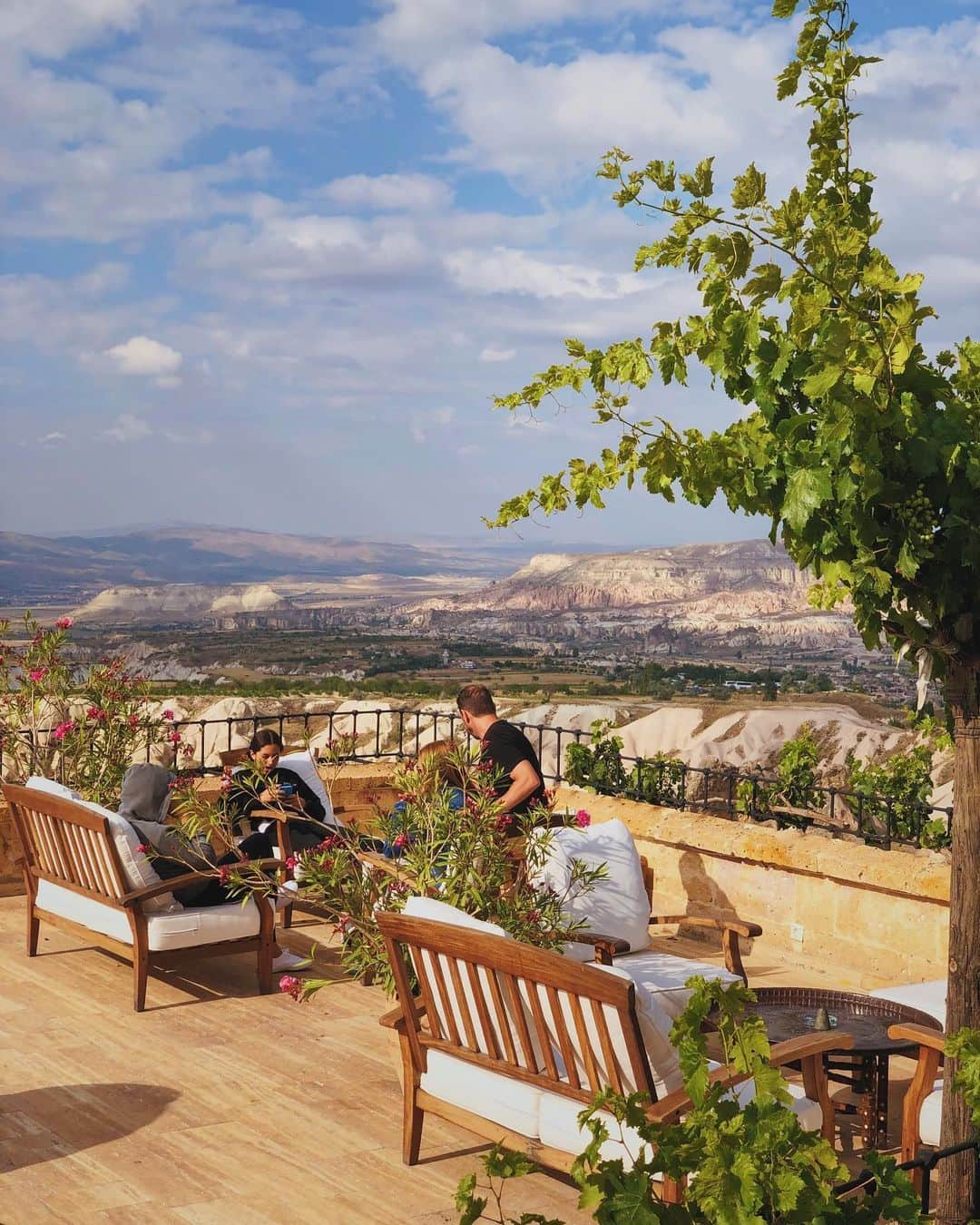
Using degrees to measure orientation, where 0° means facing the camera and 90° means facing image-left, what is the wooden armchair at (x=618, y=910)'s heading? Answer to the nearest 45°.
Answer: approximately 315°

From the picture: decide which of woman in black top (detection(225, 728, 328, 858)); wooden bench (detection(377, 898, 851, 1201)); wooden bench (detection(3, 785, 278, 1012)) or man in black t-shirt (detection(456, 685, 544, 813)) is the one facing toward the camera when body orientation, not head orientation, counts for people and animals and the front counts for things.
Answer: the woman in black top

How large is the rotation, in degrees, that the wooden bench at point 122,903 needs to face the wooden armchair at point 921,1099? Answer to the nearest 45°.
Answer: approximately 90° to its right

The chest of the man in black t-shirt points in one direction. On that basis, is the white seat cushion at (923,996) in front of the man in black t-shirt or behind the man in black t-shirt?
behind

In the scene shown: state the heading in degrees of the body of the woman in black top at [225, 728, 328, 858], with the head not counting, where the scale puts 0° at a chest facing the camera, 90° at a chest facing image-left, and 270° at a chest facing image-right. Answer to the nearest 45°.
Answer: approximately 0°

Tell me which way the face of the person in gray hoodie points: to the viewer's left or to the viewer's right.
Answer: to the viewer's right

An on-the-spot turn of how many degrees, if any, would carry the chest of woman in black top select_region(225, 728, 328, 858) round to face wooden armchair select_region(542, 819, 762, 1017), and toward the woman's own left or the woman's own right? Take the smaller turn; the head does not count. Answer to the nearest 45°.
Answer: approximately 45° to the woman's own left

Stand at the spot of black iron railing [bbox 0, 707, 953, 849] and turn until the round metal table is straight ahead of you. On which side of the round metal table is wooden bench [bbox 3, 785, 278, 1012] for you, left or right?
right

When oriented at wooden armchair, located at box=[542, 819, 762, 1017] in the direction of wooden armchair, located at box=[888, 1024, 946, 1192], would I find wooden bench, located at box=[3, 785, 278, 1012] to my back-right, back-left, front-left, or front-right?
back-right

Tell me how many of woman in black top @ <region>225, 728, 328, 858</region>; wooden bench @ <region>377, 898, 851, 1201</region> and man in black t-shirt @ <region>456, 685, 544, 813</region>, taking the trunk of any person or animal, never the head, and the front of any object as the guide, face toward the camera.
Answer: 1
